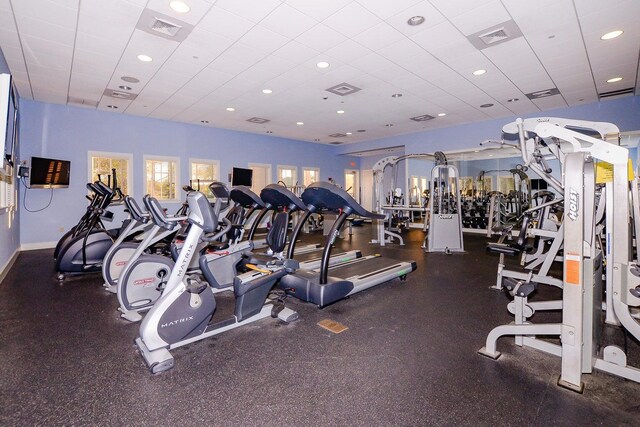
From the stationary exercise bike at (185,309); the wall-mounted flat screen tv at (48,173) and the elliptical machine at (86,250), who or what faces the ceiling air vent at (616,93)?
the wall-mounted flat screen tv

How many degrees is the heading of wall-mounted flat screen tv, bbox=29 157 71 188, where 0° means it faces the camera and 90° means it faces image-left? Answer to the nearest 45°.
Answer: approximately 315°

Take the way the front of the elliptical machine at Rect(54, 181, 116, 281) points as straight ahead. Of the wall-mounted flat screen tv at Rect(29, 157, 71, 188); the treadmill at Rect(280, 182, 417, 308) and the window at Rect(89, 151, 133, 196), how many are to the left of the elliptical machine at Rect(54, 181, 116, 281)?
1

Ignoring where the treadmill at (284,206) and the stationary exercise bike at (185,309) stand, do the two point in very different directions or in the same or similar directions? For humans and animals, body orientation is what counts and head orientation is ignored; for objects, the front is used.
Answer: same or similar directions

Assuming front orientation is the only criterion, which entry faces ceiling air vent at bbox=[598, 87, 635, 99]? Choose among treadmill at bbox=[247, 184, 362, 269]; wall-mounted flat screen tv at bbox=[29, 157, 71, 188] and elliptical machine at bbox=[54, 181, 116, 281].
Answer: the wall-mounted flat screen tv

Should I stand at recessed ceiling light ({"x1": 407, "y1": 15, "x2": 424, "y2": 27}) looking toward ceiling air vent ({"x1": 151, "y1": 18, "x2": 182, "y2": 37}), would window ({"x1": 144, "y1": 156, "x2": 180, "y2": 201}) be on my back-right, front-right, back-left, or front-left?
front-right

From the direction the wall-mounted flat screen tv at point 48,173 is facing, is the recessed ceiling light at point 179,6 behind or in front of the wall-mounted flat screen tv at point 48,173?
in front

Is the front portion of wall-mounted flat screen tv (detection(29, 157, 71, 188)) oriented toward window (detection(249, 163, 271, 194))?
no

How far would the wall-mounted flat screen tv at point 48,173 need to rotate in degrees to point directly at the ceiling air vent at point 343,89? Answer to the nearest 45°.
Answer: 0° — it already faces it

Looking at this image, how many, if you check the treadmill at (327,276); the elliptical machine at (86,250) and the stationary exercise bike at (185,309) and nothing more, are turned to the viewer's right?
0
